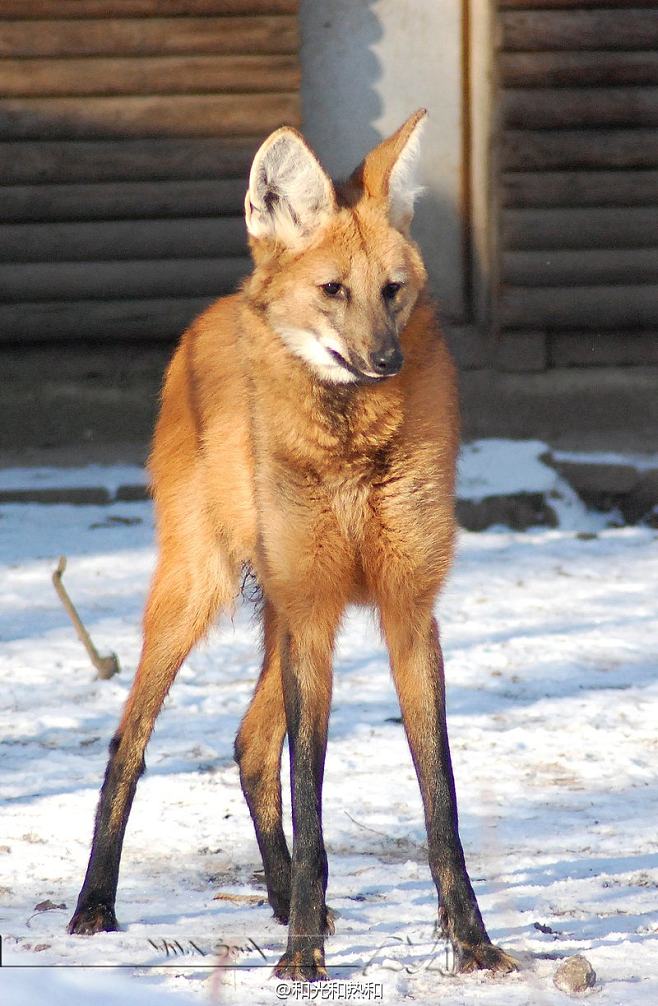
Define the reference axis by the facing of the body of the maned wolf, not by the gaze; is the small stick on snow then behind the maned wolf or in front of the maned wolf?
behind

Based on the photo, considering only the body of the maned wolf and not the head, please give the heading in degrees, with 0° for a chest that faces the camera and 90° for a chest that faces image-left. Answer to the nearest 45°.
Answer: approximately 315°
